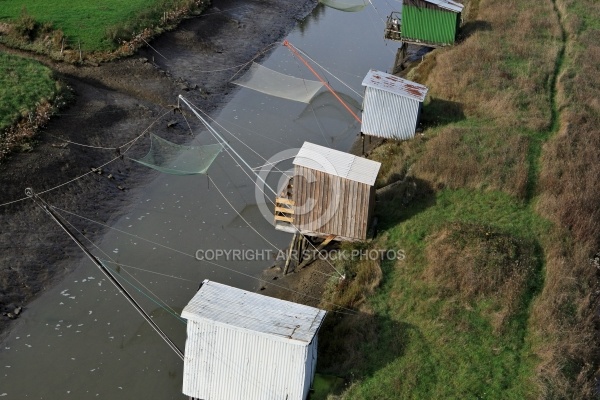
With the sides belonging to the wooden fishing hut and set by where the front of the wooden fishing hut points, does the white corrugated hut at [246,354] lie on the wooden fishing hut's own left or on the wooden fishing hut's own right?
on the wooden fishing hut's own left

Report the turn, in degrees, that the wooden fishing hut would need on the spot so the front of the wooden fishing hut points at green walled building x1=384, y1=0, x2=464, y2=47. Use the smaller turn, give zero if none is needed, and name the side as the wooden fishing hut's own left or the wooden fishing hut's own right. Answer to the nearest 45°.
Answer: approximately 90° to the wooden fishing hut's own right

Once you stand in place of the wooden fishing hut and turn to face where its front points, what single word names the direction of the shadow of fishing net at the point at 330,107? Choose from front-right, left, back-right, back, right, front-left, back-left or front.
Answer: right

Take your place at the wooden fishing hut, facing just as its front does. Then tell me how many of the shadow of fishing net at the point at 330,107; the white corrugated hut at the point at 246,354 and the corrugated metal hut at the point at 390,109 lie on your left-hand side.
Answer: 1

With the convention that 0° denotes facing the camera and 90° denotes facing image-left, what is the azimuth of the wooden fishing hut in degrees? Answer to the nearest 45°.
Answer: approximately 90°

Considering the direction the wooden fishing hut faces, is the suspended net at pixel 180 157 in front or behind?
in front

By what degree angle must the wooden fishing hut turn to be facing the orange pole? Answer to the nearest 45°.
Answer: approximately 90° to its right
